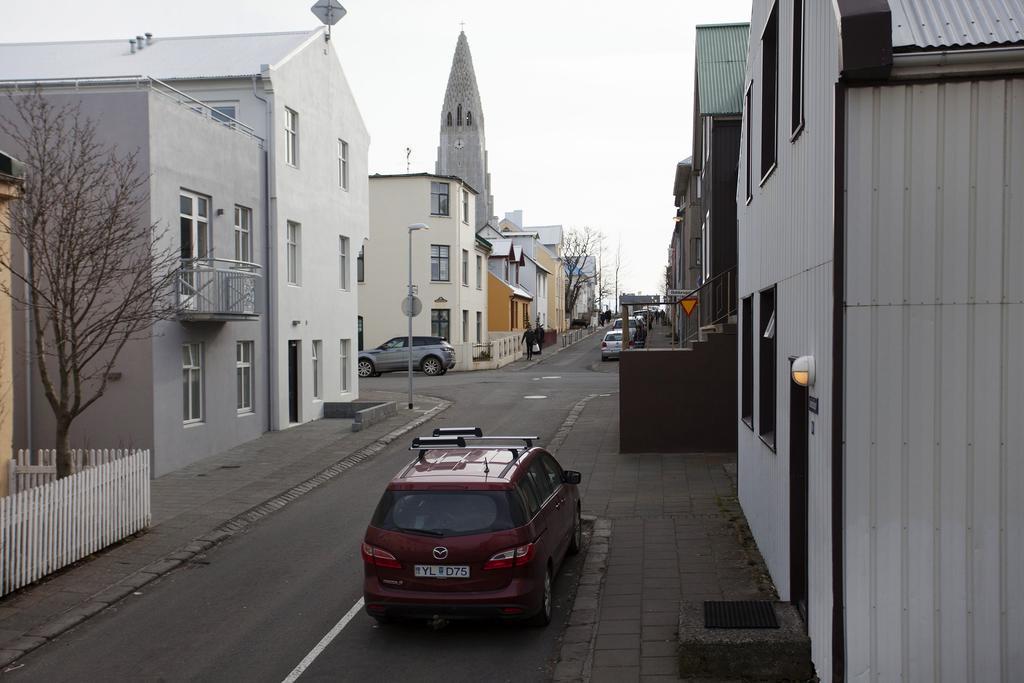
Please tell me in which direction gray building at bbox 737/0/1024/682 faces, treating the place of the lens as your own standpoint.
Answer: facing to the left of the viewer

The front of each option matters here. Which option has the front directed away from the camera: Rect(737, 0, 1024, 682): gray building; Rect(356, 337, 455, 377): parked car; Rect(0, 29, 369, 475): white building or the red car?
the red car

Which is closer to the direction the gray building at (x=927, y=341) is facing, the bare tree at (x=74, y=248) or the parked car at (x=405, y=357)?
the bare tree

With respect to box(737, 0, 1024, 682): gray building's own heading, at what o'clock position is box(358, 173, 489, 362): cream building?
The cream building is roughly at 2 o'clock from the gray building.

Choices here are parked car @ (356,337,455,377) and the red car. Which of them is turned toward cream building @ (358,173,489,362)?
the red car

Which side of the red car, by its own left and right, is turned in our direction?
back

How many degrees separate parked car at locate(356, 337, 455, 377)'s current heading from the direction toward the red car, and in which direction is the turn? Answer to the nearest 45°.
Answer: approximately 90° to its left

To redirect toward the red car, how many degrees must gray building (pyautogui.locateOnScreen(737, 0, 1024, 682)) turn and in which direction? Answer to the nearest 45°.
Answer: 0° — it already faces it

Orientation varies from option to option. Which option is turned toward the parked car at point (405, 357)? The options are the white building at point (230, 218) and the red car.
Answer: the red car

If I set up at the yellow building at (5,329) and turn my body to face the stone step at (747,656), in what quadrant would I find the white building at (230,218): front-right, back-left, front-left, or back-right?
back-left

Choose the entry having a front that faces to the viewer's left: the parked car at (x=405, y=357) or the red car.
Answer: the parked car

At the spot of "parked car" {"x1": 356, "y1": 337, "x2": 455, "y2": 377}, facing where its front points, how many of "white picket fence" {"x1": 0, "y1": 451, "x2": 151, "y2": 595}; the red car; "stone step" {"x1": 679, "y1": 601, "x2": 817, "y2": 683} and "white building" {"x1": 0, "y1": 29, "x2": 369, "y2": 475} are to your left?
4
